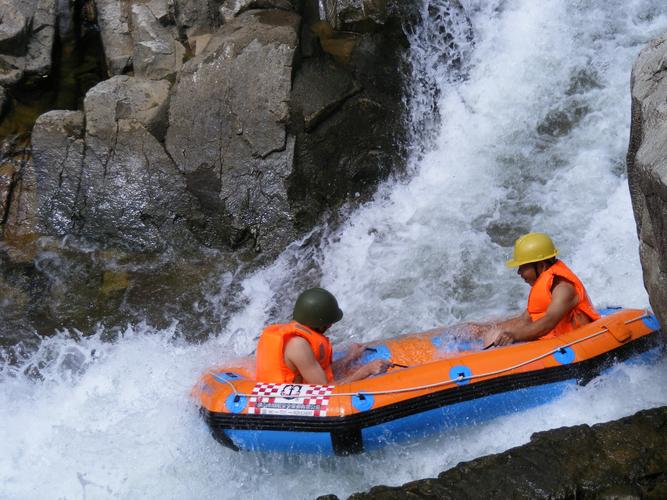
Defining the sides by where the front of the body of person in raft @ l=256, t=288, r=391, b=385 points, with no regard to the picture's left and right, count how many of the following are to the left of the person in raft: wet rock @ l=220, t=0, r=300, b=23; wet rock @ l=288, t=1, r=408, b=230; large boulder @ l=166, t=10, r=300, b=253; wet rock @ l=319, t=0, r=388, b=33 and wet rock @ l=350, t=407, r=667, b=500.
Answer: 4

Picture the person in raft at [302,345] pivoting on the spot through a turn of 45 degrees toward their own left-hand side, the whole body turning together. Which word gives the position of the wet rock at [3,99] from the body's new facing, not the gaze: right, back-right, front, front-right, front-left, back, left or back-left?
left

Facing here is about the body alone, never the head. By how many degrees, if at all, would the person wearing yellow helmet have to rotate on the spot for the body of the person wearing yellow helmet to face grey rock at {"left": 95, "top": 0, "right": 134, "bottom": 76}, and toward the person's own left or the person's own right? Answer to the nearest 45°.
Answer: approximately 45° to the person's own right

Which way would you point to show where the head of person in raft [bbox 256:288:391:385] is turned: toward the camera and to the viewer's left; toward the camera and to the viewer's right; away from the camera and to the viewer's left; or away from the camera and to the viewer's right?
away from the camera and to the viewer's right

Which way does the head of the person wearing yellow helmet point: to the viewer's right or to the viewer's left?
to the viewer's left

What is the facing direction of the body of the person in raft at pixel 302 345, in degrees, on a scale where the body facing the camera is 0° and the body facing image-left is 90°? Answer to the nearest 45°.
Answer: approximately 270°

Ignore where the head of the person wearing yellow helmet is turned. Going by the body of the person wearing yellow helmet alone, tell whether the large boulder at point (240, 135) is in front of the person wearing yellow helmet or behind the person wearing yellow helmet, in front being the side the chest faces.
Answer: in front

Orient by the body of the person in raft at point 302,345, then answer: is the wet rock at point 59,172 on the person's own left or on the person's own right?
on the person's own left

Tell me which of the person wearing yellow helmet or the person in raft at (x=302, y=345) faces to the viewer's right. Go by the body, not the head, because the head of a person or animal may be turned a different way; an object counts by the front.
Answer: the person in raft

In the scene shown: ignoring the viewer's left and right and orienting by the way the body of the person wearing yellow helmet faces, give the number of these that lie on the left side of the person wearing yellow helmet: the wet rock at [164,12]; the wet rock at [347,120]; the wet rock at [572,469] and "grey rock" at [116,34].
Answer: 1

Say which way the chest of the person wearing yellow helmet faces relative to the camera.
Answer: to the viewer's left

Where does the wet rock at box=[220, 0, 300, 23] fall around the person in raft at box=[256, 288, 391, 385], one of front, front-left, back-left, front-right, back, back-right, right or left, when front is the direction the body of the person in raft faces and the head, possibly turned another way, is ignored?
left

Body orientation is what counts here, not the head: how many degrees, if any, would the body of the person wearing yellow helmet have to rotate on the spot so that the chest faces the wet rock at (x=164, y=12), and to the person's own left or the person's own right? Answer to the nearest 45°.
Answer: approximately 45° to the person's own right

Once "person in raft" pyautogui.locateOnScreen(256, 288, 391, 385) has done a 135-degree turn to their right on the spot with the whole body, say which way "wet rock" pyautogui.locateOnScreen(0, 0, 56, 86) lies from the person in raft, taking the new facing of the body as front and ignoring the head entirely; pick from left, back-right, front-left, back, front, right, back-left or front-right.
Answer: right

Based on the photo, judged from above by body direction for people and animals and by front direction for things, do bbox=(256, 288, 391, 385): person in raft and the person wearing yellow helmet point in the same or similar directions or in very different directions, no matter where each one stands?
very different directions

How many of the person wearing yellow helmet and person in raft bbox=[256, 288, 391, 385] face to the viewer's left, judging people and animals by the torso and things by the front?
1

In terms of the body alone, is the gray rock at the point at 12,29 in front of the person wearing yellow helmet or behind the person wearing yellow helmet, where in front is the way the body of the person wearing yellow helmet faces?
in front

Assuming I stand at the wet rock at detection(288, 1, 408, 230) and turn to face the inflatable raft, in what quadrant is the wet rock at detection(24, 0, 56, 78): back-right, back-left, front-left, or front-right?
back-right
